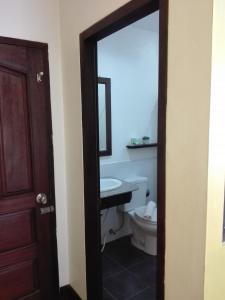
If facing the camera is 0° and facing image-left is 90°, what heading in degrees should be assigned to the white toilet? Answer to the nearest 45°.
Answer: approximately 315°
